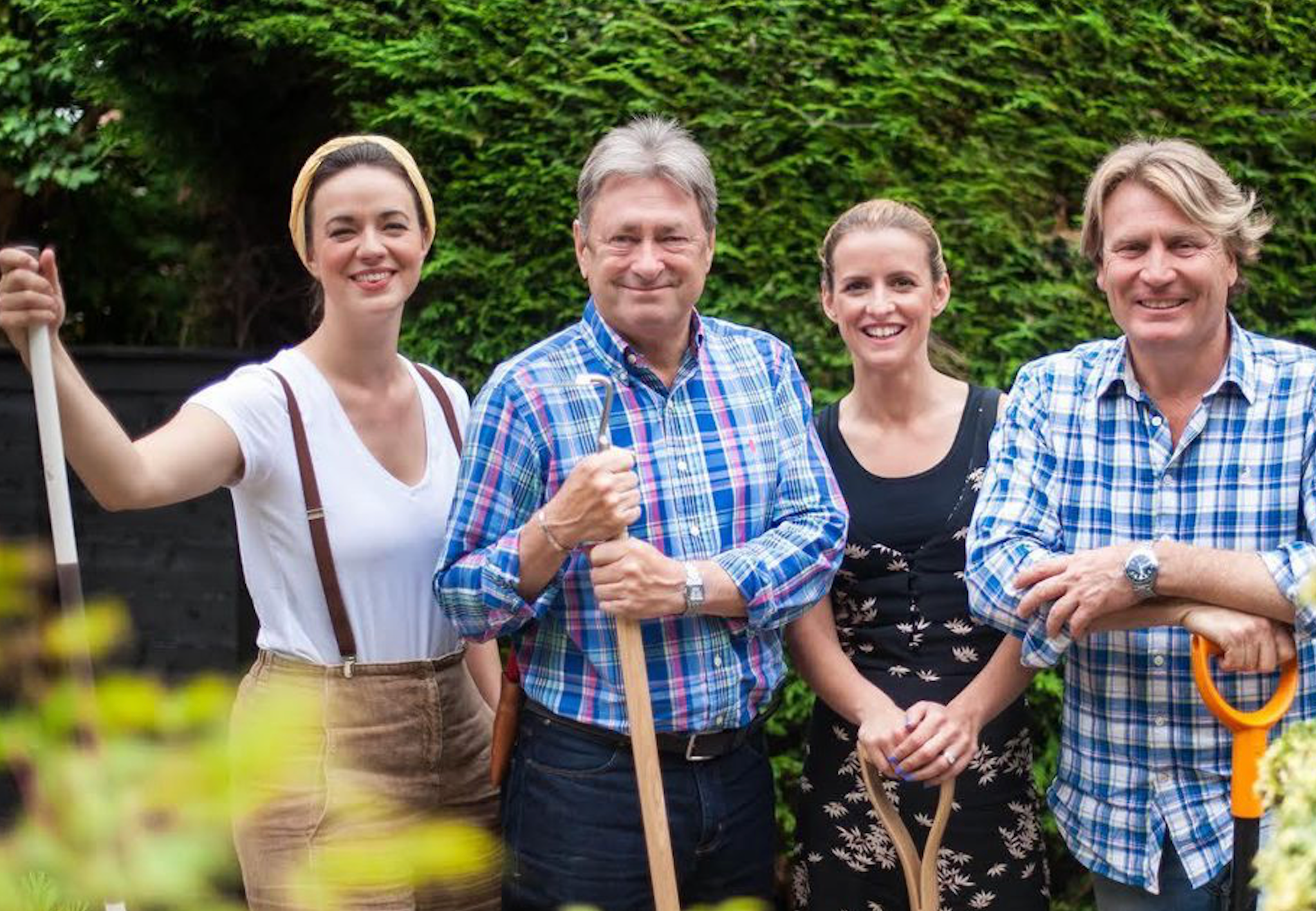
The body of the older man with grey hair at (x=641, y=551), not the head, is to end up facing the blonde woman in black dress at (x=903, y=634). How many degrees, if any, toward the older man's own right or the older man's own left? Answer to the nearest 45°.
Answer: approximately 135° to the older man's own left

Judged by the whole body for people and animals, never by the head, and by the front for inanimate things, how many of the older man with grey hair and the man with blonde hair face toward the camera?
2

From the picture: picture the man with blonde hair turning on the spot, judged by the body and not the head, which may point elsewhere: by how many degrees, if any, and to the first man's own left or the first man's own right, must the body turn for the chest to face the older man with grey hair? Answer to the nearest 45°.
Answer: approximately 90° to the first man's own right

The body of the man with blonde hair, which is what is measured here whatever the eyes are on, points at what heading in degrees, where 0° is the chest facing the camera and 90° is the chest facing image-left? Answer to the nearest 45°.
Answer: approximately 0°

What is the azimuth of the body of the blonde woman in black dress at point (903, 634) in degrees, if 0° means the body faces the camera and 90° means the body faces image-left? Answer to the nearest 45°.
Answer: approximately 0°

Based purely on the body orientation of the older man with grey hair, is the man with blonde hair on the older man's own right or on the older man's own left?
on the older man's own left

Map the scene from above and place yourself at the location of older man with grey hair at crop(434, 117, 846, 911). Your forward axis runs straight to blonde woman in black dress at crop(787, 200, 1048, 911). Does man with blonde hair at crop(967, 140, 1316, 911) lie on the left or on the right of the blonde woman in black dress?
right
